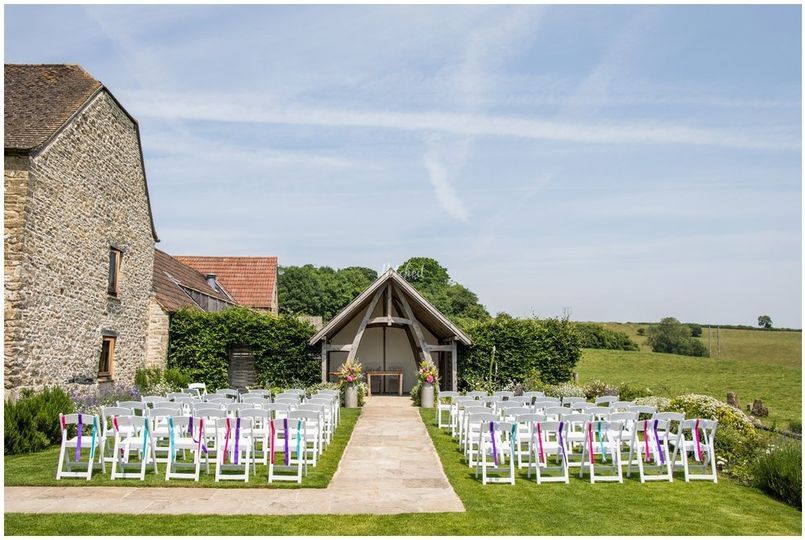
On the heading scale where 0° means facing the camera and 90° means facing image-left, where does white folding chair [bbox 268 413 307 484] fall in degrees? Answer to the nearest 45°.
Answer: approximately 180°

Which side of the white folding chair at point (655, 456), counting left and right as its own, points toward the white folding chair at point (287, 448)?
left

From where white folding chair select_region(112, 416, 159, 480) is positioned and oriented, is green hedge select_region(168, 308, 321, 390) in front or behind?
in front

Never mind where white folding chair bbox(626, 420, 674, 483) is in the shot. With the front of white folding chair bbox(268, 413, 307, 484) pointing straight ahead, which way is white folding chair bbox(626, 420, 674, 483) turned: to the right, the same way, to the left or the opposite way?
the same way

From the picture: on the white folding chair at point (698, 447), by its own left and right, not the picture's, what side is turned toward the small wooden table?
front

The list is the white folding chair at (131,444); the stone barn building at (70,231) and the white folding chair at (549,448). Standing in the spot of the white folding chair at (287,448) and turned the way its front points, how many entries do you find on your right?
1

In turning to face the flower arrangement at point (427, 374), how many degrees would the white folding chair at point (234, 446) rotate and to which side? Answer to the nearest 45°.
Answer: approximately 45° to its right

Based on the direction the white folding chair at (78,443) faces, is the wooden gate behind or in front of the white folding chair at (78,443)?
in front

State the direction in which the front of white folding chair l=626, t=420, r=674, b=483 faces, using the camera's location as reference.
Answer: facing away from the viewer and to the left of the viewer

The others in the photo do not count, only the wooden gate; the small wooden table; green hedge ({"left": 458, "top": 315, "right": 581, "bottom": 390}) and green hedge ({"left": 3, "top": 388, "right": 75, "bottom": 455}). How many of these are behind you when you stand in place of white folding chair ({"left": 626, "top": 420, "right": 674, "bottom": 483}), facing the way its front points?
0

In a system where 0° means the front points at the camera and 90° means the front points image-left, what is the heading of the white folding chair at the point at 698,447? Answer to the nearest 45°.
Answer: approximately 135°

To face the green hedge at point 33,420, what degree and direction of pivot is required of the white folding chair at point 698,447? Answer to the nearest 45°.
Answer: approximately 45° to its left

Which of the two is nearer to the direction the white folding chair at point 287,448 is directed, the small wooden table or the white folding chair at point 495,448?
the small wooden table

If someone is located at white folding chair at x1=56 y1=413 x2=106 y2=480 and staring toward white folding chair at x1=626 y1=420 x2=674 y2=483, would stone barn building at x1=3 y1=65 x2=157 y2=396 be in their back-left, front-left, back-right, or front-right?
back-left

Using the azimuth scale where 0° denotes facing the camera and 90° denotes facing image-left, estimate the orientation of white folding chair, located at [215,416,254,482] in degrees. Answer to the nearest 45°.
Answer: approximately 180°

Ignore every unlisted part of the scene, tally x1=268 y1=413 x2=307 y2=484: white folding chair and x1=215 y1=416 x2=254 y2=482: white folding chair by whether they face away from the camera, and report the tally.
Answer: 2

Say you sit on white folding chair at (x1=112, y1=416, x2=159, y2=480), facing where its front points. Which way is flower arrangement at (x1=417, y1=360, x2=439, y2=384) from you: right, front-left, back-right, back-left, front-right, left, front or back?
front

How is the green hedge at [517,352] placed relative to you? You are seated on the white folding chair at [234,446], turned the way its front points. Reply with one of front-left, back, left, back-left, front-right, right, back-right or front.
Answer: front-right

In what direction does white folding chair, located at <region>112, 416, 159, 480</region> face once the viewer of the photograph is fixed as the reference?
facing away from the viewer and to the right of the viewer

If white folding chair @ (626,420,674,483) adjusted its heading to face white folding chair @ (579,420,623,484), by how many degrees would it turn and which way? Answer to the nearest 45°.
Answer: approximately 90° to its left
